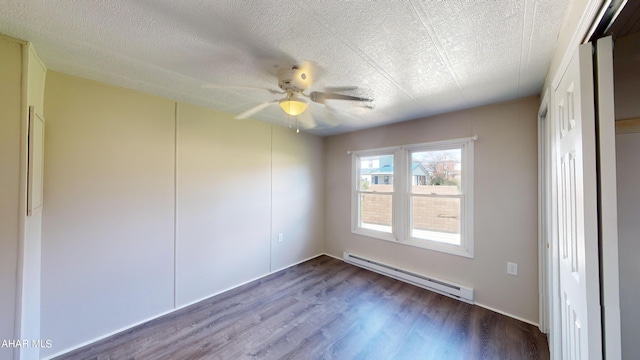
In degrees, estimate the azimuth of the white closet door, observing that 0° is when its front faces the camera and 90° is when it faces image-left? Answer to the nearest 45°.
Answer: approximately 90°

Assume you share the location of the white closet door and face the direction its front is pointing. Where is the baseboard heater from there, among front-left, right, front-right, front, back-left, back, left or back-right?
front-right

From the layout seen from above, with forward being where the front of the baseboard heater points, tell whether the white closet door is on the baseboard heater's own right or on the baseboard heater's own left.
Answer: on the baseboard heater's own left

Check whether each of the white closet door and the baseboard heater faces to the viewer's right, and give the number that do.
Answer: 0

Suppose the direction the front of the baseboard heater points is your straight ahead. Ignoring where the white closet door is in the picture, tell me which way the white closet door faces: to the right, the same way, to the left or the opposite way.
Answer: to the right

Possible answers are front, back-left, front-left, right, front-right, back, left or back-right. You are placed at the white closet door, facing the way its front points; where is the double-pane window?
front-right

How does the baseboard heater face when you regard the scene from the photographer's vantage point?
facing the viewer and to the left of the viewer
